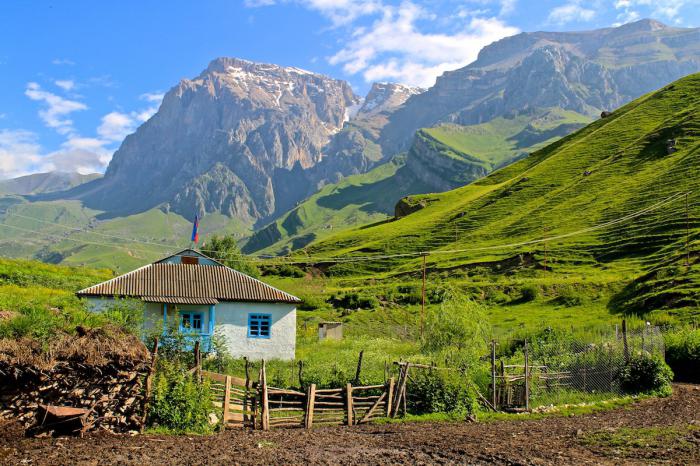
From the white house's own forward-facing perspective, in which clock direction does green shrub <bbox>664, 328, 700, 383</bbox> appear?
The green shrub is roughly at 10 o'clock from the white house.

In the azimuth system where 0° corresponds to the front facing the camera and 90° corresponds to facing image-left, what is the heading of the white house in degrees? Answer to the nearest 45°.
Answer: approximately 0°

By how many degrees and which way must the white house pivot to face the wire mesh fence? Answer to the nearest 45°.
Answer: approximately 45° to its left

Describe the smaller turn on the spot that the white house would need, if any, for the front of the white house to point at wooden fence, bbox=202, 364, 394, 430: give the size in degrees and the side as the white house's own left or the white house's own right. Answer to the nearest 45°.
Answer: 0° — it already faces it

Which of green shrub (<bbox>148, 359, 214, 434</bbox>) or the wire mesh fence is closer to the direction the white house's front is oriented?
the green shrub

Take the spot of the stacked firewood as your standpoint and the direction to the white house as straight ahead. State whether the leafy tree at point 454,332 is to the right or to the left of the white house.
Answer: right

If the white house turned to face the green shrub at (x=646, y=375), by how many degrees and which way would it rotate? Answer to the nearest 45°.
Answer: approximately 45° to its left

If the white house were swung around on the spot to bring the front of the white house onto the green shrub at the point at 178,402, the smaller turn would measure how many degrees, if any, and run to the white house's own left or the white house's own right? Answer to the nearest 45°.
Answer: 0° — it already faces it
